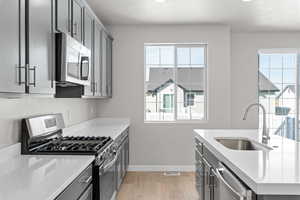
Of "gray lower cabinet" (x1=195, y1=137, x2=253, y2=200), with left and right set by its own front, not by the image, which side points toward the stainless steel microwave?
front

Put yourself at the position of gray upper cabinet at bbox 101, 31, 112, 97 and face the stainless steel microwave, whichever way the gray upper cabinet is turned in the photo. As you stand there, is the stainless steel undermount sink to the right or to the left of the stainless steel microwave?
left

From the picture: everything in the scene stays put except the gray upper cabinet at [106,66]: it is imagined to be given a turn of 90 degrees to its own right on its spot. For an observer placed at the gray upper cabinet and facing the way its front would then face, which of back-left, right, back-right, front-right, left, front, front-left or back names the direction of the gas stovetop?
front

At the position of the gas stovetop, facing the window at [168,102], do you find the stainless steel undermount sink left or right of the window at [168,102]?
right

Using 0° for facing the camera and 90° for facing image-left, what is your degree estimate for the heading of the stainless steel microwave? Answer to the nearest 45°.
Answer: approximately 315°

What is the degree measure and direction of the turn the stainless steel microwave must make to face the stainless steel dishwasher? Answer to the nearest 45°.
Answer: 0° — it already faces it

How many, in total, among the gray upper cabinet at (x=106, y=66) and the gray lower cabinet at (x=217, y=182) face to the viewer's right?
1

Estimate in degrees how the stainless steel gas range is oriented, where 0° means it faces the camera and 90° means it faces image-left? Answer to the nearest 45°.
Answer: approximately 315°

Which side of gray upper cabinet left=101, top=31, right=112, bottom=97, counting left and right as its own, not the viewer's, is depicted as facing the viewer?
right

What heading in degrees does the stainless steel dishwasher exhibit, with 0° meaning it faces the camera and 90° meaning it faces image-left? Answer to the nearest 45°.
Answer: approximately 45°

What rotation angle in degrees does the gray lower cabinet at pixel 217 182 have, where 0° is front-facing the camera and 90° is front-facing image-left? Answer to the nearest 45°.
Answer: approximately 90°
